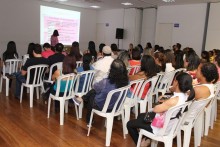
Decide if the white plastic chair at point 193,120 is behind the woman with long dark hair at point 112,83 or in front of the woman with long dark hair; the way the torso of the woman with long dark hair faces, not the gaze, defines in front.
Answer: behind

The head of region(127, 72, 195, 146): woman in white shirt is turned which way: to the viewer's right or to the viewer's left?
to the viewer's left

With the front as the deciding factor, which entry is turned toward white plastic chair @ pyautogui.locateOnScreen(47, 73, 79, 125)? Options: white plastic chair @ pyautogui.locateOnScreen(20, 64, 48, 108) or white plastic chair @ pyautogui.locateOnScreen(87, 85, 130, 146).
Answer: white plastic chair @ pyautogui.locateOnScreen(87, 85, 130, 146)

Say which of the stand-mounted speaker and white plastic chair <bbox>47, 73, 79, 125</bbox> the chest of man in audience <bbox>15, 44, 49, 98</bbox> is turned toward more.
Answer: the stand-mounted speaker

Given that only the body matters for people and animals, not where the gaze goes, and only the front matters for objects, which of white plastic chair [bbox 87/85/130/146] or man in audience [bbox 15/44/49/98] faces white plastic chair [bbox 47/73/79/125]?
white plastic chair [bbox 87/85/130/146]

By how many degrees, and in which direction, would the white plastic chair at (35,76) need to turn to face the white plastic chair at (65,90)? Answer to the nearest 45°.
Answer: approximately 180°

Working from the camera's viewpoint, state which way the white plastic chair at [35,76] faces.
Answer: facing away from the viewer and to the left of the viewer

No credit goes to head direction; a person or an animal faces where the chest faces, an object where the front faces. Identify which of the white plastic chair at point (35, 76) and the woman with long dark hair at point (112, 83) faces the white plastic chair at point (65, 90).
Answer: the woman with long dark hair

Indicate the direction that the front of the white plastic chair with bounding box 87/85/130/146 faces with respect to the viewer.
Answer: facing away from the viewer and to the left of the viewer

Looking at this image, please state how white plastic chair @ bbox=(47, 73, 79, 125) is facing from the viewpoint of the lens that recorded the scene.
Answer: facing away from the viewer and to the left of the viewer

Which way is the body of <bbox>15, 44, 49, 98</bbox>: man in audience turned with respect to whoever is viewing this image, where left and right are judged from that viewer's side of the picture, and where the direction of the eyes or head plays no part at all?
facing away from the viewer and to the left of the viewer

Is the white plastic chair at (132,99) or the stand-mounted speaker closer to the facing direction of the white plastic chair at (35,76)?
the stand-mounted speaker
